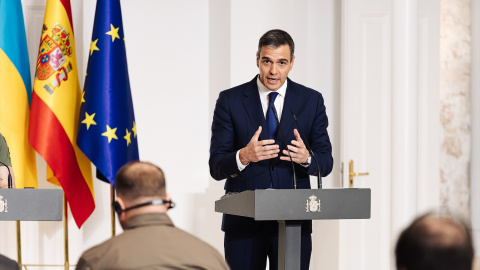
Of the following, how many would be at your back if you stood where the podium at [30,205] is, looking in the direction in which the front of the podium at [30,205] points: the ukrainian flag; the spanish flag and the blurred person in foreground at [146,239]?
2

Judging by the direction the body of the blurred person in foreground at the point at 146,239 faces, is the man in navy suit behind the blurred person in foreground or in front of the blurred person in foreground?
in front

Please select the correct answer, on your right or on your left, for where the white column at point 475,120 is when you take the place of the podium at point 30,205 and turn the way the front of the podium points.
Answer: on your left

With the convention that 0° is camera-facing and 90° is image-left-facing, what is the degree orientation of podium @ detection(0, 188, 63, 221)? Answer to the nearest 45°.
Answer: approximately 0°

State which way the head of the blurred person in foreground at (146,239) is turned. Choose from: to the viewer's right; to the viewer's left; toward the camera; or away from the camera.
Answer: away from the camera

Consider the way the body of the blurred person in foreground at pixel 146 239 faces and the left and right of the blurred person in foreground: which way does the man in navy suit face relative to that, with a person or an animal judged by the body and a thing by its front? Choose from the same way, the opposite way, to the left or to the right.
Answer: the opposite way

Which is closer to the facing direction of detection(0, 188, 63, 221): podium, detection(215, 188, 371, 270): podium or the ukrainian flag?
the podium

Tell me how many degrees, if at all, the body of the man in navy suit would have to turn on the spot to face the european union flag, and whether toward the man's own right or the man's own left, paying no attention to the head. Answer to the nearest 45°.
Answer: approximately 135° to the man's own right

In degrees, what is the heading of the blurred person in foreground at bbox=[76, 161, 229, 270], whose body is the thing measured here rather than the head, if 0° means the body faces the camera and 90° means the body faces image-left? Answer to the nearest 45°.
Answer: approximately 180°

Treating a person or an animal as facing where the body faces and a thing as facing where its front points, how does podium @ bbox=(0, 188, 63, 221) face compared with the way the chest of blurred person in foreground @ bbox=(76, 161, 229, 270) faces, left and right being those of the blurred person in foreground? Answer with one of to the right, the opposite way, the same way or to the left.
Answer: the opposite way

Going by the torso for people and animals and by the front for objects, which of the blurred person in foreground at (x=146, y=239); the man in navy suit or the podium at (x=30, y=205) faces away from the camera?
the blurred person in foreground
